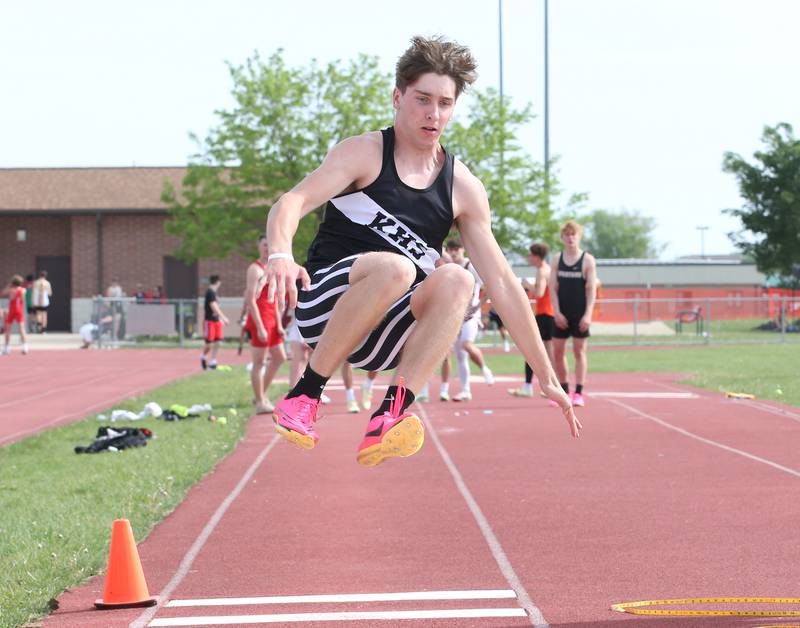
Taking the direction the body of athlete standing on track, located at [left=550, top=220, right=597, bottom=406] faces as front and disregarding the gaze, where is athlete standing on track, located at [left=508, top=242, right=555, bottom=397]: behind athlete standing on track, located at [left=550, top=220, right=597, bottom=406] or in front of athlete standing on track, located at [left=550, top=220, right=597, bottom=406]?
behind

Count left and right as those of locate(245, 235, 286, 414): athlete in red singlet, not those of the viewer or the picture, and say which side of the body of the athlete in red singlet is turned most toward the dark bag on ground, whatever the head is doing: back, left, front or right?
right

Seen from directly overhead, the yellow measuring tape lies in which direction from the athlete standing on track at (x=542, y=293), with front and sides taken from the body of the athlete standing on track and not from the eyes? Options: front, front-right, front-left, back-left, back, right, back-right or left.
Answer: left

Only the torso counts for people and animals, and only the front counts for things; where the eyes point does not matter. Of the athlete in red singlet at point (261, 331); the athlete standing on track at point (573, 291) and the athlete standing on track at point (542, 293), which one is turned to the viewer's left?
the athlete standing on track at point (542, 293)

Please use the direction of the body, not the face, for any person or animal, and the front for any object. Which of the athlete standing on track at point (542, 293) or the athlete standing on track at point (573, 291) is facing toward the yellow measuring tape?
the athlete standing on track at point (573, 291)

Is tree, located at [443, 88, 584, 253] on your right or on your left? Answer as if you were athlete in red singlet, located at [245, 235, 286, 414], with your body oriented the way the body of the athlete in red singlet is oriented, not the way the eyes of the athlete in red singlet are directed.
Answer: on your left

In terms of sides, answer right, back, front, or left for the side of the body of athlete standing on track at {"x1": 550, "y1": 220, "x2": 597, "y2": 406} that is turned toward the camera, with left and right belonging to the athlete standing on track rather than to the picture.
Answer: front

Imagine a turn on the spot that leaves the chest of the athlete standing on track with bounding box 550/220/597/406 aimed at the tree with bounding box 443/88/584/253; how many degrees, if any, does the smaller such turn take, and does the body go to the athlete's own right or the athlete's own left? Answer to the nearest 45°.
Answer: approximately 180°

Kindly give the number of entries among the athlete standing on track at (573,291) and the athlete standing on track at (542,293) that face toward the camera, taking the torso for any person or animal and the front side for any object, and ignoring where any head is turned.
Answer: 1

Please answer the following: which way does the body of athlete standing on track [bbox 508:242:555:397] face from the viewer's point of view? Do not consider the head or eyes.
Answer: to the viewer's left
